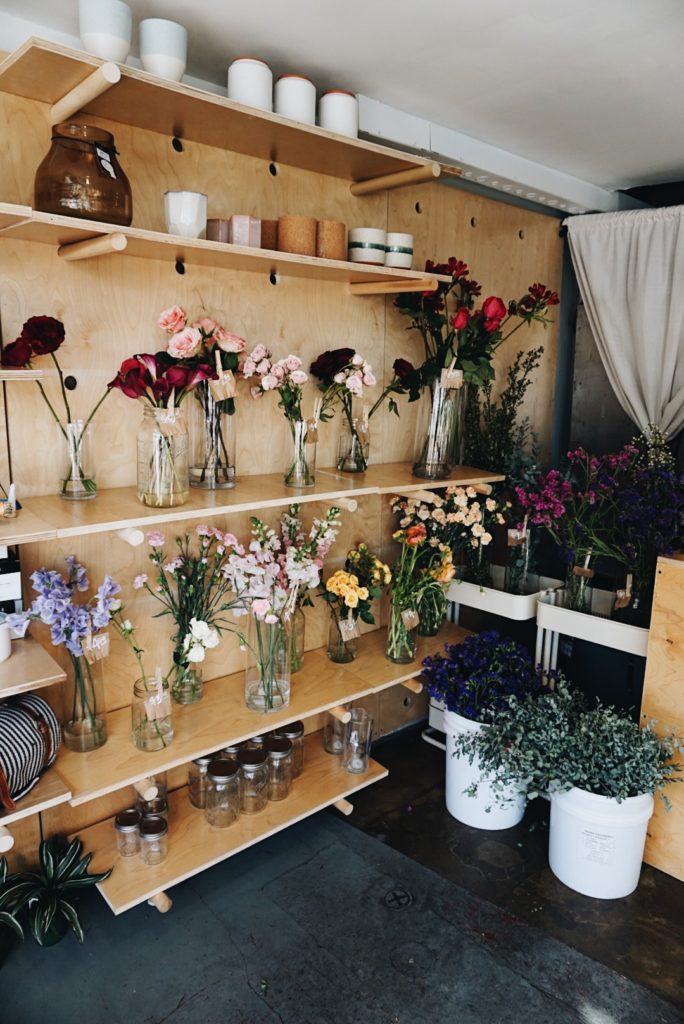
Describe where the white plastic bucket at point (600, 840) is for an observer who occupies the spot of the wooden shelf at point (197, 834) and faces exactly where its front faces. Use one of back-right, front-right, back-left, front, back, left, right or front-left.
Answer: front-left

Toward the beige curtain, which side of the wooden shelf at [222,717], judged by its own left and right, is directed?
left

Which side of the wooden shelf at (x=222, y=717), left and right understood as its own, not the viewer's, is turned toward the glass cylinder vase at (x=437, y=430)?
left

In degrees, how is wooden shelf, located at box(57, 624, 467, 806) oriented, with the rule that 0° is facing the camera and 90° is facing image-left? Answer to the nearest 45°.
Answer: approximately 315°
